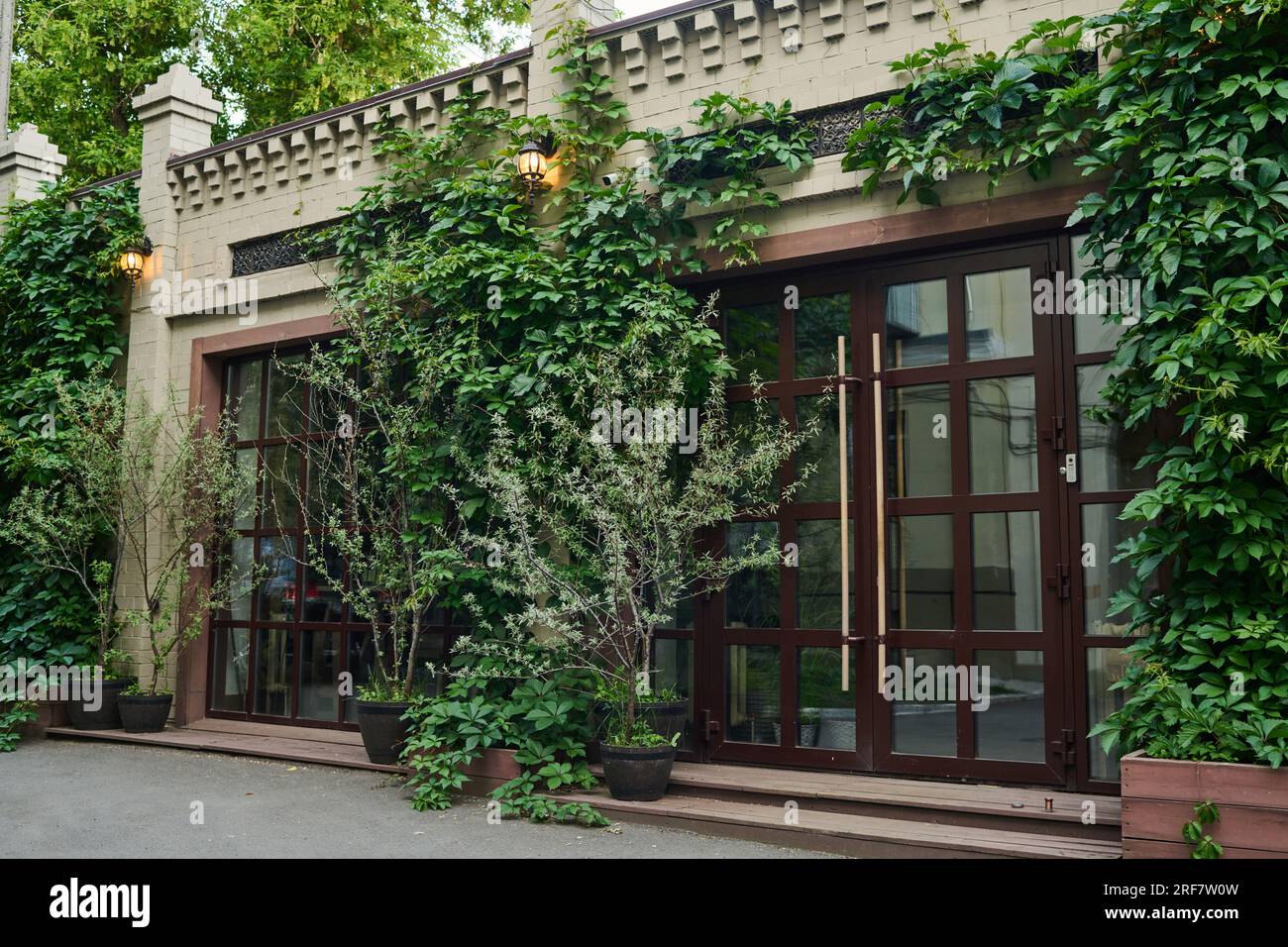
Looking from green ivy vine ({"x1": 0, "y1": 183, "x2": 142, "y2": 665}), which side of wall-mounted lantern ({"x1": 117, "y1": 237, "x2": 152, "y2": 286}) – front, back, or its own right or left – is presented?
right

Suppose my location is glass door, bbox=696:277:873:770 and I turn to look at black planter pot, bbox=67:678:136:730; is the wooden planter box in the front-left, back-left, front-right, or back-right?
back-left

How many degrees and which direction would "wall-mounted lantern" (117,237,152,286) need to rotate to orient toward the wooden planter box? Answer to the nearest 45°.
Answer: approximately 90° to its left

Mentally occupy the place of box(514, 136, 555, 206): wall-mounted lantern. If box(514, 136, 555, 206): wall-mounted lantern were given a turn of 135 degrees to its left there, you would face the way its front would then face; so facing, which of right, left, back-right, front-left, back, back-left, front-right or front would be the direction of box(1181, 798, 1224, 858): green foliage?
front-right

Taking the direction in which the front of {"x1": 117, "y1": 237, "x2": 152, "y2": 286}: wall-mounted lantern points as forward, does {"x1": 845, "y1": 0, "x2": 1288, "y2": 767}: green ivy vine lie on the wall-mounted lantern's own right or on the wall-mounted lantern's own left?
on the wall-mounted lantern's own left

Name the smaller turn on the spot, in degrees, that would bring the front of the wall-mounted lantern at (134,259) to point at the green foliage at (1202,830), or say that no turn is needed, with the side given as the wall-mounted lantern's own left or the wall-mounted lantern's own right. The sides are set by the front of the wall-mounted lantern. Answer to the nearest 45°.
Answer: approximately 90° to the wall-mounted lantern's own left

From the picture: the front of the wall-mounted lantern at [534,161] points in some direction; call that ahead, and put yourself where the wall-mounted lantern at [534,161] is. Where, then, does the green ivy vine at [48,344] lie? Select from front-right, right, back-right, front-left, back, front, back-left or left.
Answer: right

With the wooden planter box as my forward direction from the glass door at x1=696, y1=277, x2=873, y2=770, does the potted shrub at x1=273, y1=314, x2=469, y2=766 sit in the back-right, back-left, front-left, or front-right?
back-right

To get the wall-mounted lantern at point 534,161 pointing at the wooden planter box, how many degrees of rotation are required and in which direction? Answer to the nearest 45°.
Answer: approximately 90° to its left

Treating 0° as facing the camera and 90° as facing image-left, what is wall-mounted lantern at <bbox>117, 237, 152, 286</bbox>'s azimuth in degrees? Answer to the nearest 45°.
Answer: approximately 45°

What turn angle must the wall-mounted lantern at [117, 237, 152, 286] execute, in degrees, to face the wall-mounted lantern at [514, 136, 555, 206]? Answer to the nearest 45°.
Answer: approximately 90° to its left
